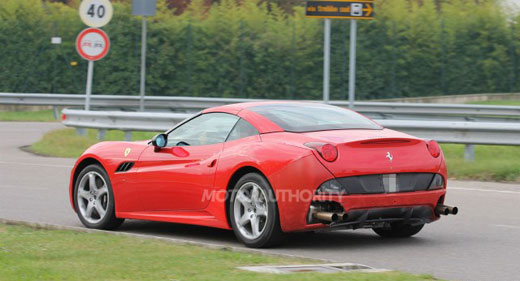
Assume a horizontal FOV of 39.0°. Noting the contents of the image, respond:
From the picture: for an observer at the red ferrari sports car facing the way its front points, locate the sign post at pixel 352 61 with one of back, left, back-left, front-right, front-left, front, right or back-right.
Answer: front-right

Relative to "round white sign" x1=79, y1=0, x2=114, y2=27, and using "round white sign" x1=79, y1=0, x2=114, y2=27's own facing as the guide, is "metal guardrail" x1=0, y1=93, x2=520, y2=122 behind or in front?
behind

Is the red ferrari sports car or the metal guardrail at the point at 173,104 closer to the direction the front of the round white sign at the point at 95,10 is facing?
the red ferrari sports car

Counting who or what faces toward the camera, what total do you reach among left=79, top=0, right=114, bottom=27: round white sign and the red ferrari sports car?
1

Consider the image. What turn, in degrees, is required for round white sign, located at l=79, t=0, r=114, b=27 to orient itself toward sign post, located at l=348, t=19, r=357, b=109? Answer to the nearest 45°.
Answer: approximately 45° to its left

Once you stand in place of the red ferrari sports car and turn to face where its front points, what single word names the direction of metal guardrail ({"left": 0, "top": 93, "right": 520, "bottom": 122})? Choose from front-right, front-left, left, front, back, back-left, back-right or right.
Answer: front-right

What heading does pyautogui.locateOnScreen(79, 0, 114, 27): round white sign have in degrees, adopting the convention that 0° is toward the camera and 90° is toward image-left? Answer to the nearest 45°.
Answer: approximately 0°

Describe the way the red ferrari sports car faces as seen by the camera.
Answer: facing away from the viewer and to the left of the viewer
